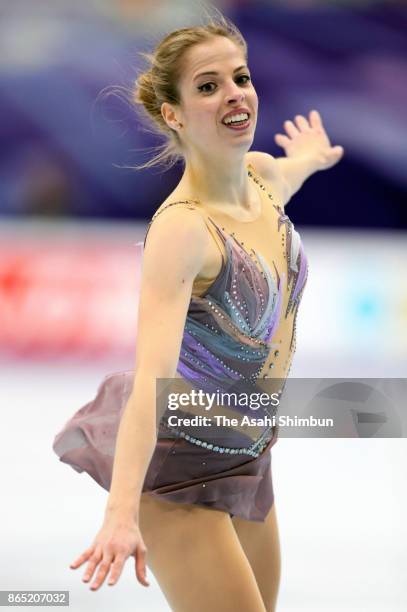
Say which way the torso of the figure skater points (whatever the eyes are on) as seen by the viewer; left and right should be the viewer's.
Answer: facing the viewer and to the right of the viewer
